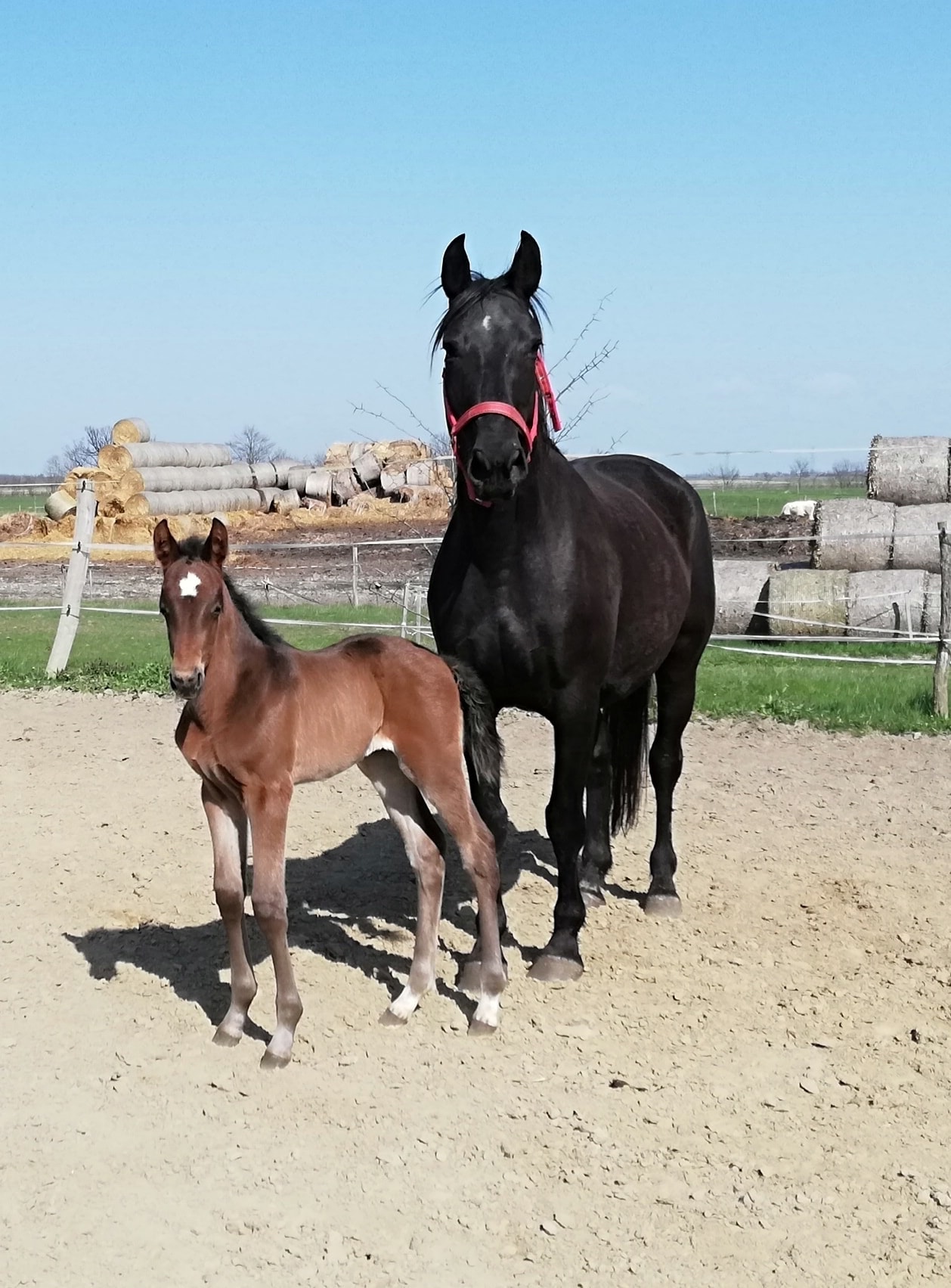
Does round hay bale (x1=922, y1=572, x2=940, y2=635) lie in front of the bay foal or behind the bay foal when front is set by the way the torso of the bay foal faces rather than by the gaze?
behind

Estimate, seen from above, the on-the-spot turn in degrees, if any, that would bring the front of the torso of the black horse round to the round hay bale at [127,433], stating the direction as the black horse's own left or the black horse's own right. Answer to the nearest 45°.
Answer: approximately 135° to the black horse's own right

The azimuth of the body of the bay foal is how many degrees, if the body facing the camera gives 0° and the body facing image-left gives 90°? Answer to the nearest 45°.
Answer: approximately 45°

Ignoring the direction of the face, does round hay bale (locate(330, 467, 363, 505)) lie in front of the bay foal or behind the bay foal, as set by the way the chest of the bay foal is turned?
behind

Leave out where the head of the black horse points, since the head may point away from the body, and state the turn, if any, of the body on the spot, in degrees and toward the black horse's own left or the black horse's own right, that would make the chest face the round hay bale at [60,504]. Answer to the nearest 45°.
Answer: approximately 90° to the black horse's own right

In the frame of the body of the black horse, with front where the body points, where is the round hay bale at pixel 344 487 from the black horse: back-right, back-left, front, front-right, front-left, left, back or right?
back-right

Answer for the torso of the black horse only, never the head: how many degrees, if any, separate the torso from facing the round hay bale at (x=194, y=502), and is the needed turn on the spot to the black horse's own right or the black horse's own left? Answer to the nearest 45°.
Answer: approximately 135° to the black horse's own right

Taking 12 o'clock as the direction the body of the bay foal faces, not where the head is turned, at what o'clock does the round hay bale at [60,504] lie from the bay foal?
The round hay bale is roughly at 4 o'clock from the bay foal.

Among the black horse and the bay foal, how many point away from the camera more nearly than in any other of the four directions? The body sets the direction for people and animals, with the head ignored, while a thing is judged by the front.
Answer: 0

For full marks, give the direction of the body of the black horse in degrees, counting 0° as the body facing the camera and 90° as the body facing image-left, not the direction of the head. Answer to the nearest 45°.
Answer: approximately 45°

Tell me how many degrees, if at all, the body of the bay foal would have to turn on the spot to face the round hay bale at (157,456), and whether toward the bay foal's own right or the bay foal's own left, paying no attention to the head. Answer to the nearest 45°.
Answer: approximately 135° to the bay foal's own right

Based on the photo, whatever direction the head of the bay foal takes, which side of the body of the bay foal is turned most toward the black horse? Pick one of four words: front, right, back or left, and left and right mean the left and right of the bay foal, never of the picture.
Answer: back
